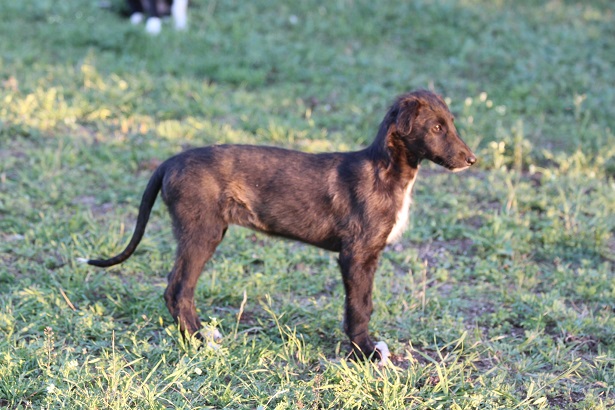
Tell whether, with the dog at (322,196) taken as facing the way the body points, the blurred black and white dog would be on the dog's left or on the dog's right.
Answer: on the dog's left

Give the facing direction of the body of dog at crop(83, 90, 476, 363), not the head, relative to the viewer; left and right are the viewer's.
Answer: facing to the right of the viewer
